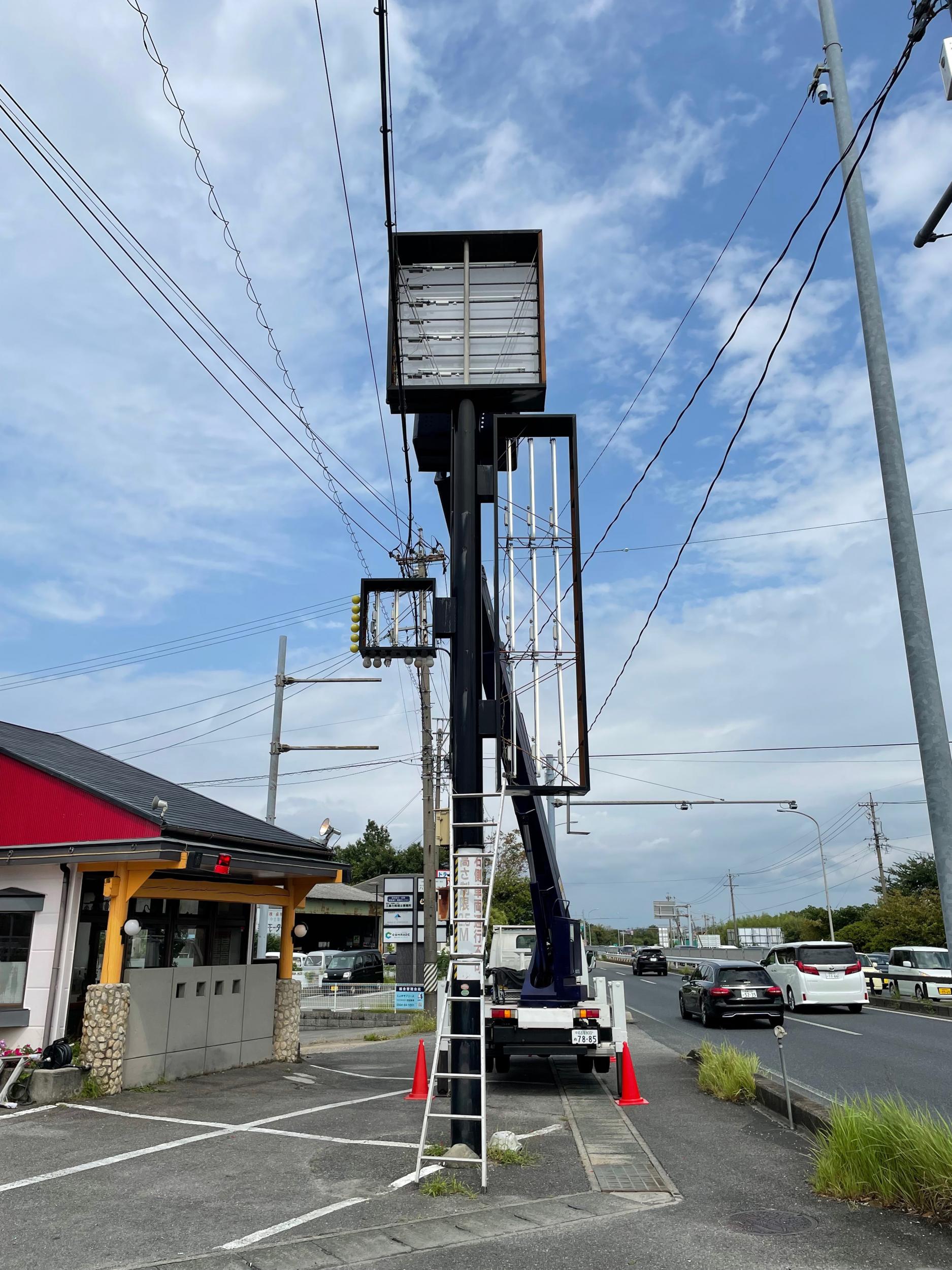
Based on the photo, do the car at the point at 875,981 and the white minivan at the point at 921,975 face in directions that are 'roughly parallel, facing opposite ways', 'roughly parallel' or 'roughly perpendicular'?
roughly parallel

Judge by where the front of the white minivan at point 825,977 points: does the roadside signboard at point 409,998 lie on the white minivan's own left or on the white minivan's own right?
on the white minivan's own left

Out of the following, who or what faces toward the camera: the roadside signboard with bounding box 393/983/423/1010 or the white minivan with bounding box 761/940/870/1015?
the roadside signboard

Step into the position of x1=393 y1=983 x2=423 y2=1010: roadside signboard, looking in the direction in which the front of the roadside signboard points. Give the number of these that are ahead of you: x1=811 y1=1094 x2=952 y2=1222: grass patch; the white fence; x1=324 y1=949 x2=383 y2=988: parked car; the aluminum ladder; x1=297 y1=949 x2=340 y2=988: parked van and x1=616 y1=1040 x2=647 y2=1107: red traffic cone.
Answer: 3

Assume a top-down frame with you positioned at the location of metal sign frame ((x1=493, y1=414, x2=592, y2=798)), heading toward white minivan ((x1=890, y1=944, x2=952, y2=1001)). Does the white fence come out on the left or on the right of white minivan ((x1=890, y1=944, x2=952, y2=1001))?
left

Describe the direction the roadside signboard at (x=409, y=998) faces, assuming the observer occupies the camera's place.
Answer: facing the viewer

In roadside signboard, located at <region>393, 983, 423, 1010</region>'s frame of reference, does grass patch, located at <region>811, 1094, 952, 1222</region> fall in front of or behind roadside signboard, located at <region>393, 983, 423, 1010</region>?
in front

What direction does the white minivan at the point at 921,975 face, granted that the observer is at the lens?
facing the viewer and to the right of the viewer

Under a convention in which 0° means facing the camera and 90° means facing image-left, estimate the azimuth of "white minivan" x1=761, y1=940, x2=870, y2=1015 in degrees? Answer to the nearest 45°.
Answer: approximately 135°

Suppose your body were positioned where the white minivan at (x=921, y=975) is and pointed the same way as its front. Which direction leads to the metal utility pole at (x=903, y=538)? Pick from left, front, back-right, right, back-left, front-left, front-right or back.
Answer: front-right

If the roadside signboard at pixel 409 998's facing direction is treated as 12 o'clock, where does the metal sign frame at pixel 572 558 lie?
The metal sign frame is roughly at 12 o'clock from the roadside signboard.

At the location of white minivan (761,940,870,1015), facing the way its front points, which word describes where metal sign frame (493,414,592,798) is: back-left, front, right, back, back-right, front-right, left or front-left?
back-left

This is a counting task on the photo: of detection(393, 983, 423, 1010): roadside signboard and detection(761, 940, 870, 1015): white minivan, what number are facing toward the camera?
1

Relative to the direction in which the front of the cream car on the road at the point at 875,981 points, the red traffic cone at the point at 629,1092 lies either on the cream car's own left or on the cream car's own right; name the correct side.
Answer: on the cream car's own right

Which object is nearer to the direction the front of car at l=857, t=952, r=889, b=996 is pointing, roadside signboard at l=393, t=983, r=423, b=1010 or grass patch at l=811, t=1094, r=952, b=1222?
the grass patch

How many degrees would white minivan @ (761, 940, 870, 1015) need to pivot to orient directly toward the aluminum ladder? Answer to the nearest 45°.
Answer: approximately 135° to its left
